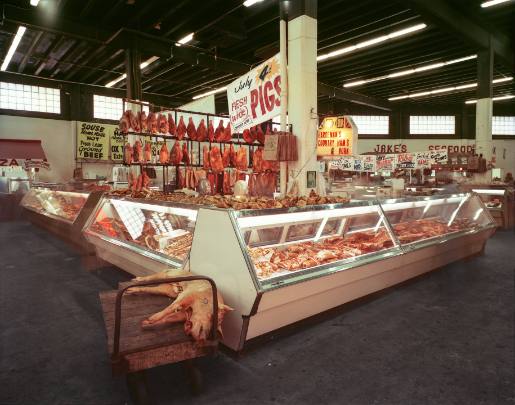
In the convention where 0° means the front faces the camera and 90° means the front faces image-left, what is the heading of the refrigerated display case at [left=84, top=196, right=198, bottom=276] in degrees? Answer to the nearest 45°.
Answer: approximately 45°

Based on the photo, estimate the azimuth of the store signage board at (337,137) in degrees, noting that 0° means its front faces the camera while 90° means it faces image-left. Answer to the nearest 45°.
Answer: approximately 0°

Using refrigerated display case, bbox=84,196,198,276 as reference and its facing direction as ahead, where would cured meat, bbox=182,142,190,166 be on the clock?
The cured meat is roughly at 5 o'clock from the refrigerated display case.

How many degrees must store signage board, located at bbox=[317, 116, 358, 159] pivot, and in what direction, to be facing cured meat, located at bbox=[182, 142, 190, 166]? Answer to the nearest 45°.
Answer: approximately 45° to its right

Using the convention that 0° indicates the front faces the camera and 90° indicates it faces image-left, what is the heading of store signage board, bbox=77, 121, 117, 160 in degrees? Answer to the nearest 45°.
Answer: approximately 0°

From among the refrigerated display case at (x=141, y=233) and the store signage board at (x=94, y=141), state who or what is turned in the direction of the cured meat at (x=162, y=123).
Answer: the store signage board

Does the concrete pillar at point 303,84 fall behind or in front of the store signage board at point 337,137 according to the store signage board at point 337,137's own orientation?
in front

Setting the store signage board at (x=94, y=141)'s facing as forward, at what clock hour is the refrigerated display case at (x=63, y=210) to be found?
The refrigerated display case is roughly at 12 o'clock from the store signage board.

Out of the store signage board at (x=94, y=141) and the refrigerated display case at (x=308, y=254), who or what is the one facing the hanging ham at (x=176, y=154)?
the store signage board

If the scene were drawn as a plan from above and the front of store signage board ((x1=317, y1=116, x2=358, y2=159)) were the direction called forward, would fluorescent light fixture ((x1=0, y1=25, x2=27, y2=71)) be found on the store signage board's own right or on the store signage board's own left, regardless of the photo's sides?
on the store signage board's own right

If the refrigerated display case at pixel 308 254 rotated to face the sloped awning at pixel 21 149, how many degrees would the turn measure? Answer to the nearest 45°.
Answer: approximately 180°

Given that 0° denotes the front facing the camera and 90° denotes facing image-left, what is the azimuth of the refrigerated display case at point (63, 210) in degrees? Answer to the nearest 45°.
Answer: approximately 45°
